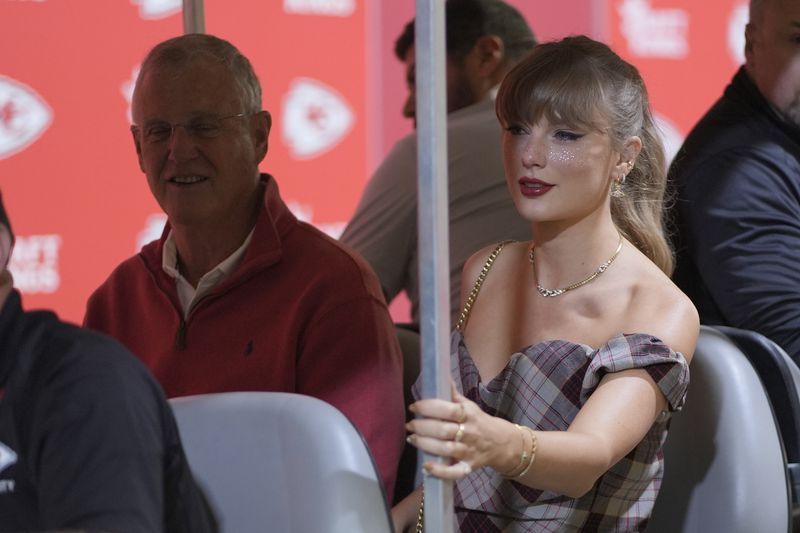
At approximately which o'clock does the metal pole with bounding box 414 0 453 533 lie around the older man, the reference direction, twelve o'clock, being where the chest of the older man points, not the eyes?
The metal pole is roughly at 10 o'clock from the older man.

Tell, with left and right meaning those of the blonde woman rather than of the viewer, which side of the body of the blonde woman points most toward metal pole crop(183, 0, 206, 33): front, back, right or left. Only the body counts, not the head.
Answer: right

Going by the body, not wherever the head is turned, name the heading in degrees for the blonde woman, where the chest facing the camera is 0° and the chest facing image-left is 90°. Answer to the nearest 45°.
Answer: approximately 45°

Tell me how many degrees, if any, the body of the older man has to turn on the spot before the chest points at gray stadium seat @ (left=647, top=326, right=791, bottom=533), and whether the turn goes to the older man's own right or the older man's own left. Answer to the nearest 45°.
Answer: approximately 90° to the older man's own left
